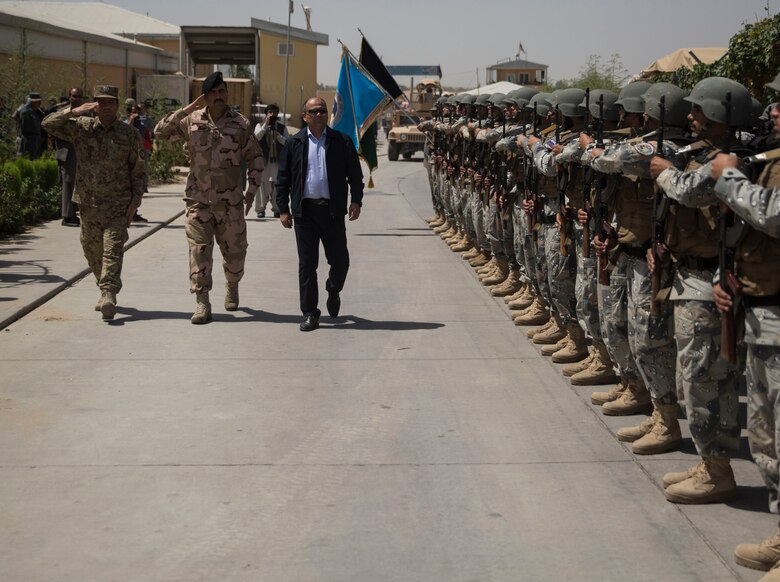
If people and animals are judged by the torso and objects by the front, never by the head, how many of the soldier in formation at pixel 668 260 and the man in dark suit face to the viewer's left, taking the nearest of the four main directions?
1

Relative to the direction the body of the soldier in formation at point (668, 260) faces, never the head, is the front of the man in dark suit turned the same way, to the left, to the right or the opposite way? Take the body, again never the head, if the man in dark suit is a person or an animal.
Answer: to the left

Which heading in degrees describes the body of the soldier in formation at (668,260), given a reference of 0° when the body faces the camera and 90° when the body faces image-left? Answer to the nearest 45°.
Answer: approximately 90°

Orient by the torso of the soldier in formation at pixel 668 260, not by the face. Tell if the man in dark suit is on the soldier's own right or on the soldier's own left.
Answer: on the soldier's own right

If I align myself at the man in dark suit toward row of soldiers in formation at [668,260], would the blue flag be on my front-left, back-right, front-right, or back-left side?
back-left

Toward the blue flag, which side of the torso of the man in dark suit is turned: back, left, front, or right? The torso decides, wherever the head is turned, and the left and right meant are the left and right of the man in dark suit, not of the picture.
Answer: back

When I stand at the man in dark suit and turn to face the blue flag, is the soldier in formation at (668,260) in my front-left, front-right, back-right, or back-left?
back-right

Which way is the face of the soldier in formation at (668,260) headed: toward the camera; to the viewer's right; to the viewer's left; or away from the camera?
to the viewer's left

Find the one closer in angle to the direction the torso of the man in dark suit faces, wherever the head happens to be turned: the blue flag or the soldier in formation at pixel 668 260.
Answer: the soldier in formation

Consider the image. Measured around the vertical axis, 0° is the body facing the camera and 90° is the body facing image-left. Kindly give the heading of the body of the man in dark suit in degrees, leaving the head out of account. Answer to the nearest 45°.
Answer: approximately 0°
